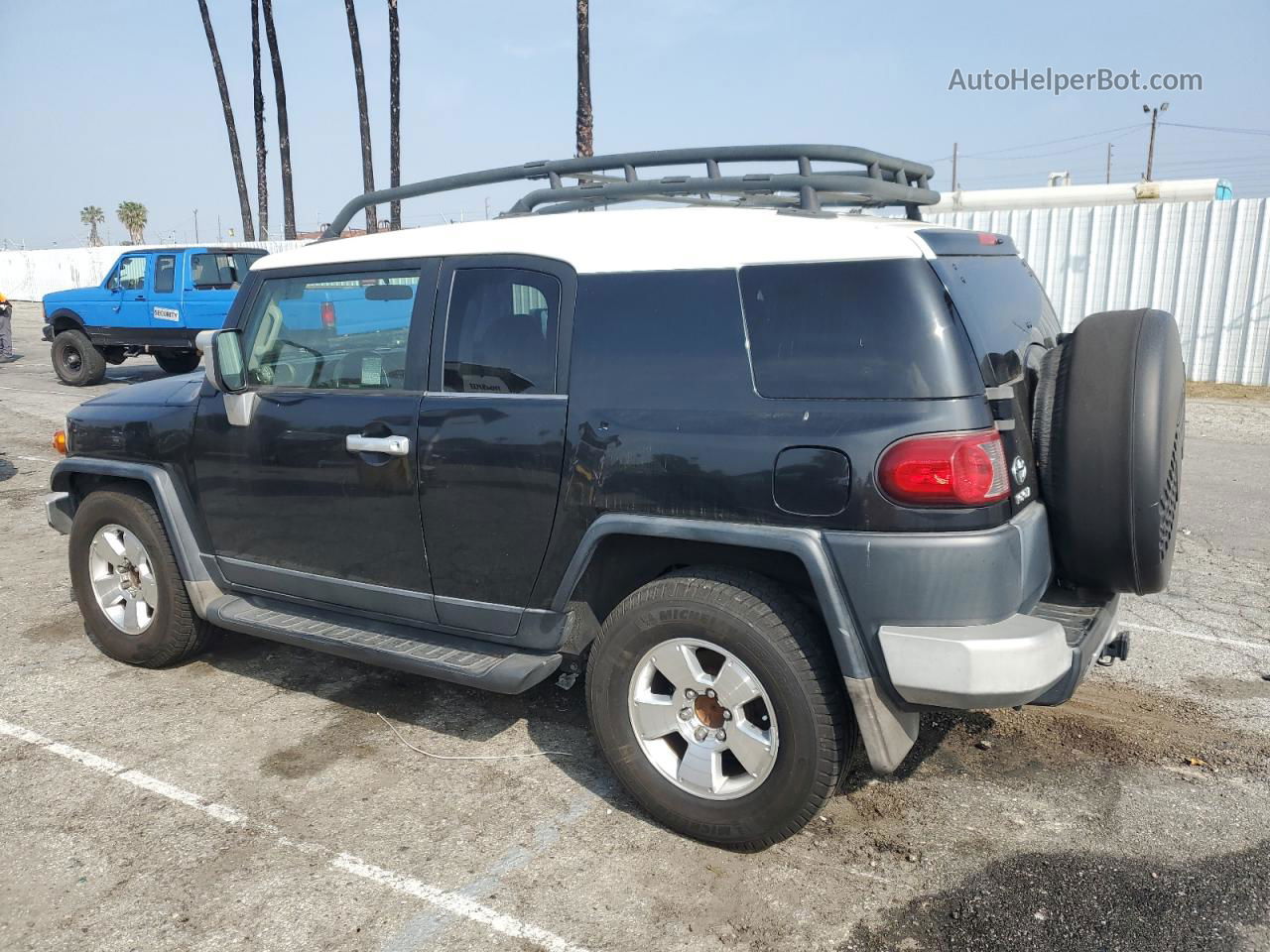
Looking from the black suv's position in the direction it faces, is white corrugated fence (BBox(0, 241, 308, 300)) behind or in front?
in front

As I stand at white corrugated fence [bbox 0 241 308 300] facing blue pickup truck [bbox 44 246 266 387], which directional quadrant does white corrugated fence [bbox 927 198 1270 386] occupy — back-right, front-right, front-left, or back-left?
front-left

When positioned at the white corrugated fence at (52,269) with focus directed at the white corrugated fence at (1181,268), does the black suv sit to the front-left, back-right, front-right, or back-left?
front-right

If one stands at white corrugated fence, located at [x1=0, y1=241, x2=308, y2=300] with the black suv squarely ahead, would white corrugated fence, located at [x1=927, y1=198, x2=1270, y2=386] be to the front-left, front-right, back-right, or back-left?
front-left

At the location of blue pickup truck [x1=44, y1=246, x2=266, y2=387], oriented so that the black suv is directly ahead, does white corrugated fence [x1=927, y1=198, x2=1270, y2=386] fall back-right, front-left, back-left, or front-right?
front-left

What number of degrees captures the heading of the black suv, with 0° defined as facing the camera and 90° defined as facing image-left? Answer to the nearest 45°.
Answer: approximately 135°

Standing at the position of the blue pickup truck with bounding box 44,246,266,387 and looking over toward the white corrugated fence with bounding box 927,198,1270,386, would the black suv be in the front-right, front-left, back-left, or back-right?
front-right

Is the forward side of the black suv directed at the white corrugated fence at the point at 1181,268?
no

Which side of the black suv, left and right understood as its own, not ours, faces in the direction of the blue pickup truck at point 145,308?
front
